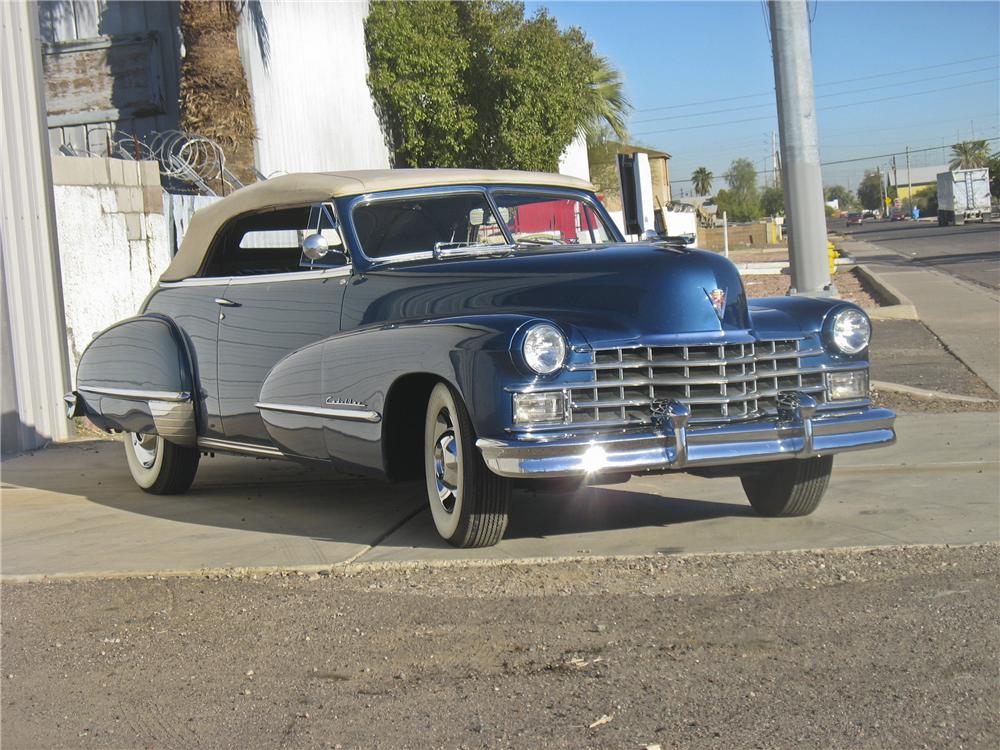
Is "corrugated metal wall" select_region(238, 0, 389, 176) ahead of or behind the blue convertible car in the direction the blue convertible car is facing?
behind

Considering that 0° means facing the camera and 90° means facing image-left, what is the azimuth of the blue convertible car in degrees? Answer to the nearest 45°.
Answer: approximately 315°

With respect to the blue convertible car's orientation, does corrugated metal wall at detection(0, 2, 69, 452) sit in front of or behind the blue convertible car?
behind

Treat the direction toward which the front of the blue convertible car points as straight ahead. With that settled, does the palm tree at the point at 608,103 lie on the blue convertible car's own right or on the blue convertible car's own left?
on the blue convertible car's own left

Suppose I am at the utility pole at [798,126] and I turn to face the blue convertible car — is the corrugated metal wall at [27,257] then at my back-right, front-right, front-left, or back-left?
front-right

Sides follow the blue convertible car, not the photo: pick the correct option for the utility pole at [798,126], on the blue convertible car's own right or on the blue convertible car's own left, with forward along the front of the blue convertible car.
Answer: on the blue convertible car's own left
